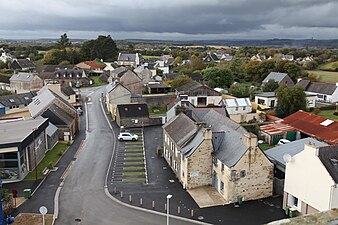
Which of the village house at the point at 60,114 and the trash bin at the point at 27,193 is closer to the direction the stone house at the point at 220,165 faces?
the trash bin

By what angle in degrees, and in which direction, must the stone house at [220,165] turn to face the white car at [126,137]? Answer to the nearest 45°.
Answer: approximately 90° to its right

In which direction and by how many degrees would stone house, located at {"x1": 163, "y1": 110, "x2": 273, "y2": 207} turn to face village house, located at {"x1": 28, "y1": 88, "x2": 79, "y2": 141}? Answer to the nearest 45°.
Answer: approximately 90° to its right
